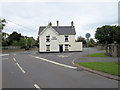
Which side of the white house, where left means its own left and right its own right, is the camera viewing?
front
